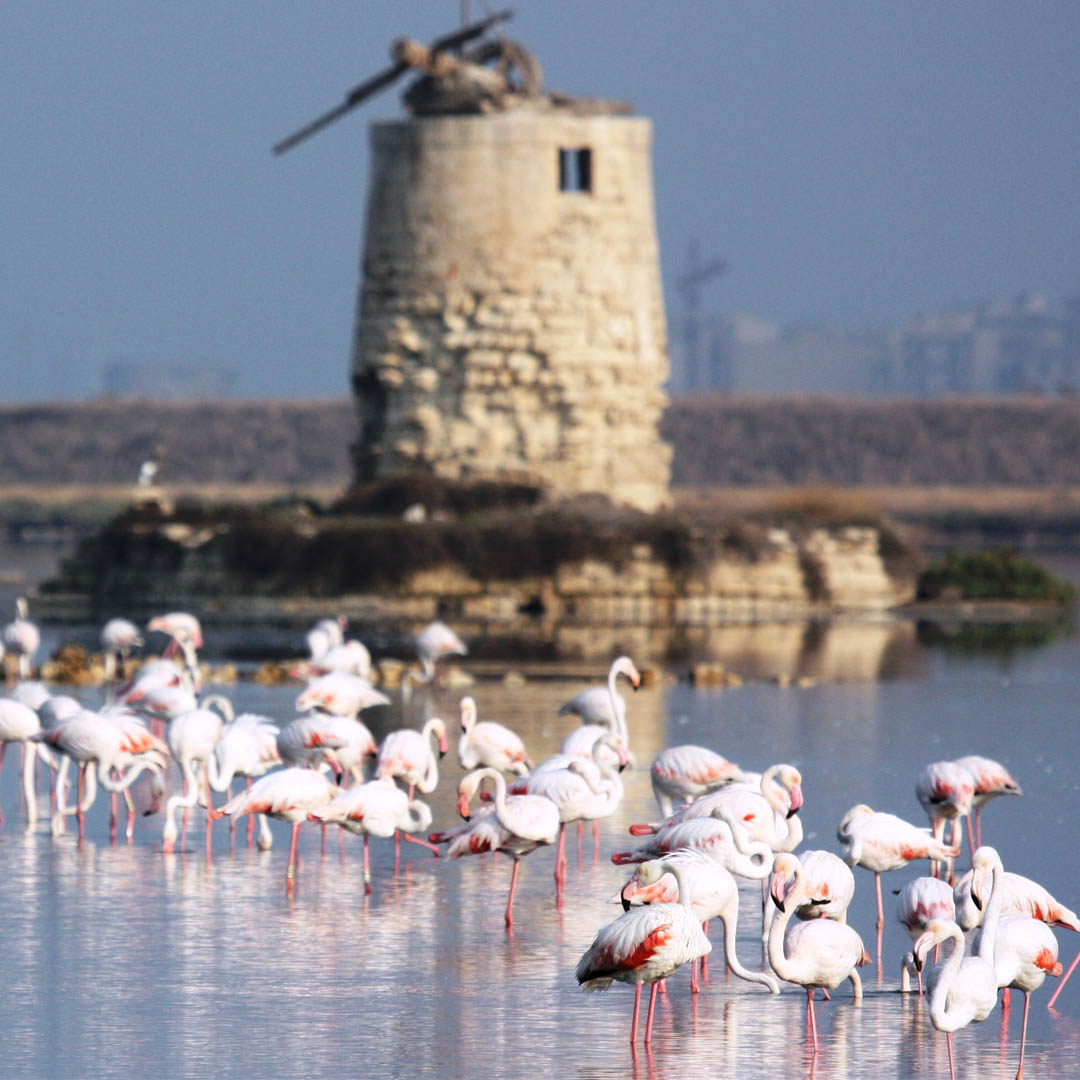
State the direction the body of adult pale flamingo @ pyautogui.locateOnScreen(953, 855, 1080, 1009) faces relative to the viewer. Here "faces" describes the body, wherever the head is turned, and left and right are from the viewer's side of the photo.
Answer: facing to the left of the viewer

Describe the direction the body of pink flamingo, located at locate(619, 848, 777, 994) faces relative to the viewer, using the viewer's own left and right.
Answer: facing to the right of the viewer

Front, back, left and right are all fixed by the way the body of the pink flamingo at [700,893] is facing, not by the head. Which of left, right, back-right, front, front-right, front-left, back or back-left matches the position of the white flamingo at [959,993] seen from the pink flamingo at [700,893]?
front-right

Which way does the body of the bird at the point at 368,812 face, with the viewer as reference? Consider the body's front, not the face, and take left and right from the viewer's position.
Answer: facing to the right of the viewer

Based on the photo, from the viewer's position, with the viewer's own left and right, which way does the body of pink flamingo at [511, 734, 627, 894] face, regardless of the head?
facing to the right of the viewer

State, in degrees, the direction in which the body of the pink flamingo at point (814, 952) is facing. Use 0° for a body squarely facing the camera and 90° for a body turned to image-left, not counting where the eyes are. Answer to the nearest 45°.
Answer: approximately 90°

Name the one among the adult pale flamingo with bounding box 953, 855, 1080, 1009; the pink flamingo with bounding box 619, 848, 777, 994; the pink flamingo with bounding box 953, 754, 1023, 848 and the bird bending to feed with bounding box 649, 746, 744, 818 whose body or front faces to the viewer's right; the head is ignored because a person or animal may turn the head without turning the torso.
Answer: the pink flamingo with bounding box 619, 848, 777, 994

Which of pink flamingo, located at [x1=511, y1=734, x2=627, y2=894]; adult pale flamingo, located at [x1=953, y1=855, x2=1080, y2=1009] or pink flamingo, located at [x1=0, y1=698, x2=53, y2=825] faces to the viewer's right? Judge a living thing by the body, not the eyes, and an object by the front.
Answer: pink flamingo, located at [x1=511, y1=734, x2=627, y2=894]

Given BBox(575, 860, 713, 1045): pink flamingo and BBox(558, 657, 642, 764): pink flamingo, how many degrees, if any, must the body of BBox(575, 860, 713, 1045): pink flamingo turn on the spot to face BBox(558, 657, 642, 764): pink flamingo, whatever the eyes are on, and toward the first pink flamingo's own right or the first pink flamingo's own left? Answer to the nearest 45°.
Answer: approximately 90° to the first pink flamingo's own left

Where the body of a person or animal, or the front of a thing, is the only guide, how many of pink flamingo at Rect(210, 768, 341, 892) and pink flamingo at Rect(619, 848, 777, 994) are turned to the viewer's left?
0

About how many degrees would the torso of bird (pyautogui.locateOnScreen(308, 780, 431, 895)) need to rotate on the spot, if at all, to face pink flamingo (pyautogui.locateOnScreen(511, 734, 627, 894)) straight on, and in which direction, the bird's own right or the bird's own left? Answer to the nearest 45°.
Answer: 0° — it already faces it
